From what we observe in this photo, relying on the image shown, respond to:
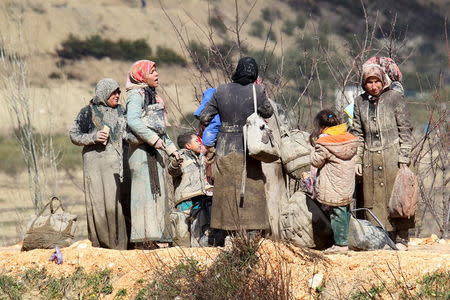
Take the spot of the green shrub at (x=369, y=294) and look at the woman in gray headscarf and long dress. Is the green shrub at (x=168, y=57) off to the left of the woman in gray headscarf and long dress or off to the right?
right

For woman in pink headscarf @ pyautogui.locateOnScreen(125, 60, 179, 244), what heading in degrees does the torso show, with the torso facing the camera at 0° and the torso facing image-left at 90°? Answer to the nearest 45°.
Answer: approximately 315°

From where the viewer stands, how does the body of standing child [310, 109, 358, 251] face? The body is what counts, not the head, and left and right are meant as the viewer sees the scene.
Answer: facing away from the viewer and to the left of the viewer

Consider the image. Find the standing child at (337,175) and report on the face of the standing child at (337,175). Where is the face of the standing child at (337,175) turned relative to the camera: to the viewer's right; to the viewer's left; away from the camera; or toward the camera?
away from the camera

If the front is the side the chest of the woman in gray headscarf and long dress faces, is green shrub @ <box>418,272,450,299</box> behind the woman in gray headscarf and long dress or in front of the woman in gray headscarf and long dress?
in front

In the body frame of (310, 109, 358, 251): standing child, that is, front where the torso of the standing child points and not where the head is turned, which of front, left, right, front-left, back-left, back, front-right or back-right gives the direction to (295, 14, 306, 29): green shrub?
front-right
